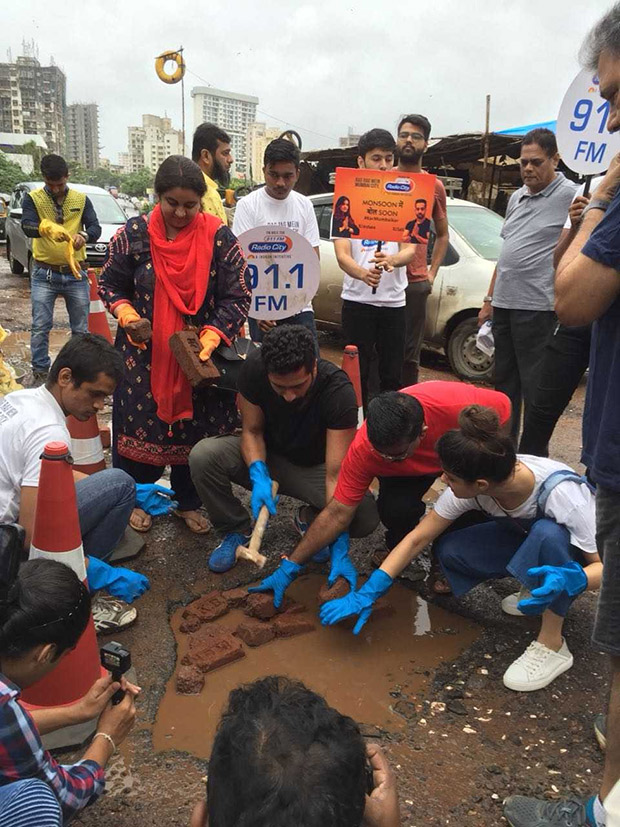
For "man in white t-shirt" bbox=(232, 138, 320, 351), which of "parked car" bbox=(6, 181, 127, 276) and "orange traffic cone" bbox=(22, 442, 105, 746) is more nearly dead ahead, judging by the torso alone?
the orange traffic cone

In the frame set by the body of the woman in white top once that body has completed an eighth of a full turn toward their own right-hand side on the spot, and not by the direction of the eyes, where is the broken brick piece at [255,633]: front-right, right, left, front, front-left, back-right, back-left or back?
front

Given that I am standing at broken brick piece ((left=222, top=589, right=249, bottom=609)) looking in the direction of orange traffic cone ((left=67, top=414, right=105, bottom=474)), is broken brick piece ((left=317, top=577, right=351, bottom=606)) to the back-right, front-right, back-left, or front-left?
back-right

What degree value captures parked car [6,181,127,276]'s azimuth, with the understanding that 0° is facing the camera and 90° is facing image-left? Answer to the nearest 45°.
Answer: approximately 315°

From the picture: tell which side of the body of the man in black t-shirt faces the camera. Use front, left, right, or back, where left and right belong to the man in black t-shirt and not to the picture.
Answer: front

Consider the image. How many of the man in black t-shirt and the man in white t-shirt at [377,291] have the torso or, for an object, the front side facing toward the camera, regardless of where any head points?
2

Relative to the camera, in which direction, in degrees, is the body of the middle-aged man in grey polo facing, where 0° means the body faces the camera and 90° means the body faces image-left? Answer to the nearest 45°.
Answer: approximately 45°

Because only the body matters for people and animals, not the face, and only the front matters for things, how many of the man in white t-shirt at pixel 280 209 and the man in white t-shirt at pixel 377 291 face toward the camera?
2

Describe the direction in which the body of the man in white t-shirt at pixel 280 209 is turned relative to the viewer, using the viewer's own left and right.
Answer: facing the viewer

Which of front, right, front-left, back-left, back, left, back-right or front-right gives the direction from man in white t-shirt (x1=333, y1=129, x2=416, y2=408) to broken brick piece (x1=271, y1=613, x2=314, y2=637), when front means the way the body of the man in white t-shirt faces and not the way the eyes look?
front

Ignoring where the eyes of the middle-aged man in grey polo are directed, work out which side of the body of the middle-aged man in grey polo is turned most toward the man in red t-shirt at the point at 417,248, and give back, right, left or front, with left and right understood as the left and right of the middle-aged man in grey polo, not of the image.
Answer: right

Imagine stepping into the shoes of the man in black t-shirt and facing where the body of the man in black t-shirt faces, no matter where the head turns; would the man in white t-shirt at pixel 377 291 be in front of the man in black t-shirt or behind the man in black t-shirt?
behind

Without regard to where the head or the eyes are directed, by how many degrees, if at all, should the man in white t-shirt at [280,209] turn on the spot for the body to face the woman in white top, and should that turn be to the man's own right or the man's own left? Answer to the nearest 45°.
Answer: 0° — they already face them
